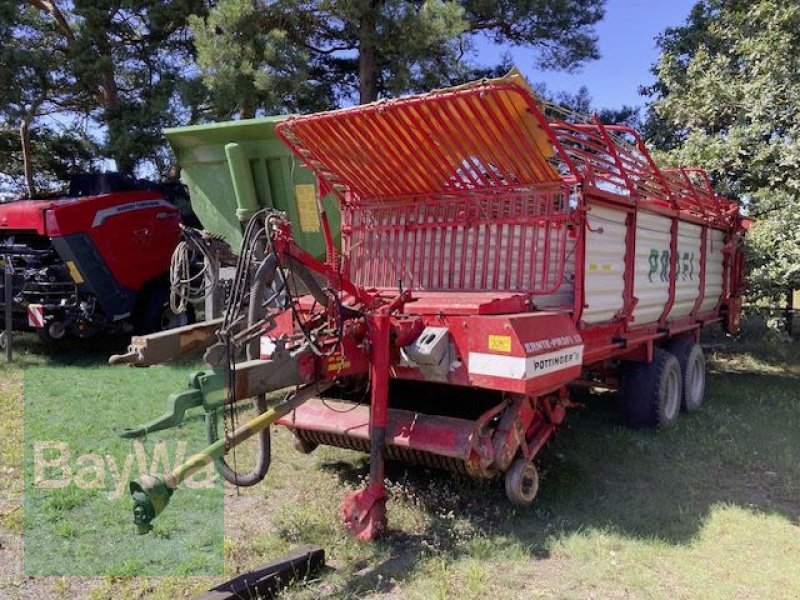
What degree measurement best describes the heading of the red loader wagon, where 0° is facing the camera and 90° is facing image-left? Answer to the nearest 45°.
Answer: approximately 45°

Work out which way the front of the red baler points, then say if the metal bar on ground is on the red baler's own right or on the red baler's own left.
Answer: on the red baler's own left

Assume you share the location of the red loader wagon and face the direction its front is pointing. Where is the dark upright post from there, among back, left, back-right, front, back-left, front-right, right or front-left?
right

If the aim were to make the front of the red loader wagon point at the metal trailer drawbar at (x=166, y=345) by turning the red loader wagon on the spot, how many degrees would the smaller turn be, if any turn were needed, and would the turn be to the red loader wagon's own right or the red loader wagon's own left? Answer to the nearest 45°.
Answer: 0° — it already faces it

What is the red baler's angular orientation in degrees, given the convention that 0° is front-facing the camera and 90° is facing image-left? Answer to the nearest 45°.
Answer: approximately 45°

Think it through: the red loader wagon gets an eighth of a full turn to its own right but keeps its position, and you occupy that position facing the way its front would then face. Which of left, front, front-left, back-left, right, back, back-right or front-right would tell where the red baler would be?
front-right

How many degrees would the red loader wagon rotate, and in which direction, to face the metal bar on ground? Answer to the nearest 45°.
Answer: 0° — it already faces it
